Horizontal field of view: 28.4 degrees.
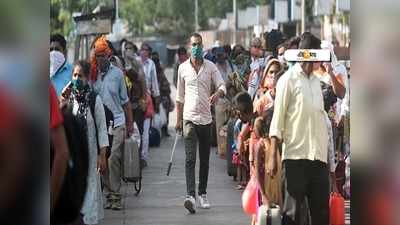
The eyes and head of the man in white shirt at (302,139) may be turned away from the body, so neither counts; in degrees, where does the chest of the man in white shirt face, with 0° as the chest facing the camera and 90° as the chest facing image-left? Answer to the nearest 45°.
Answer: approximately 315°

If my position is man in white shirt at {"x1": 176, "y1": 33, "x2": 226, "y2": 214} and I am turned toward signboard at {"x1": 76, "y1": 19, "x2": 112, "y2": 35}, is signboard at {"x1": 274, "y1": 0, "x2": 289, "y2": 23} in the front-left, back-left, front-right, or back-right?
front-right

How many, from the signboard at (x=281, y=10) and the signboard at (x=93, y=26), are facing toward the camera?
2

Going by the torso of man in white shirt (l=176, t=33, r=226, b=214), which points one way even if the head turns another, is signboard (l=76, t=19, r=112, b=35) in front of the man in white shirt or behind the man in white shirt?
behind

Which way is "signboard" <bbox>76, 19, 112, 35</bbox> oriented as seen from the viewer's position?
toward the camera

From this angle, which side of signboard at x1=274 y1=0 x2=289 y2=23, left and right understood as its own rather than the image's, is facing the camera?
front

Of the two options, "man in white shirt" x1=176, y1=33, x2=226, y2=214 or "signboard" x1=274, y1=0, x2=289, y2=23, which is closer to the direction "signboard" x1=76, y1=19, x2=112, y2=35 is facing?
the man in white shirt
